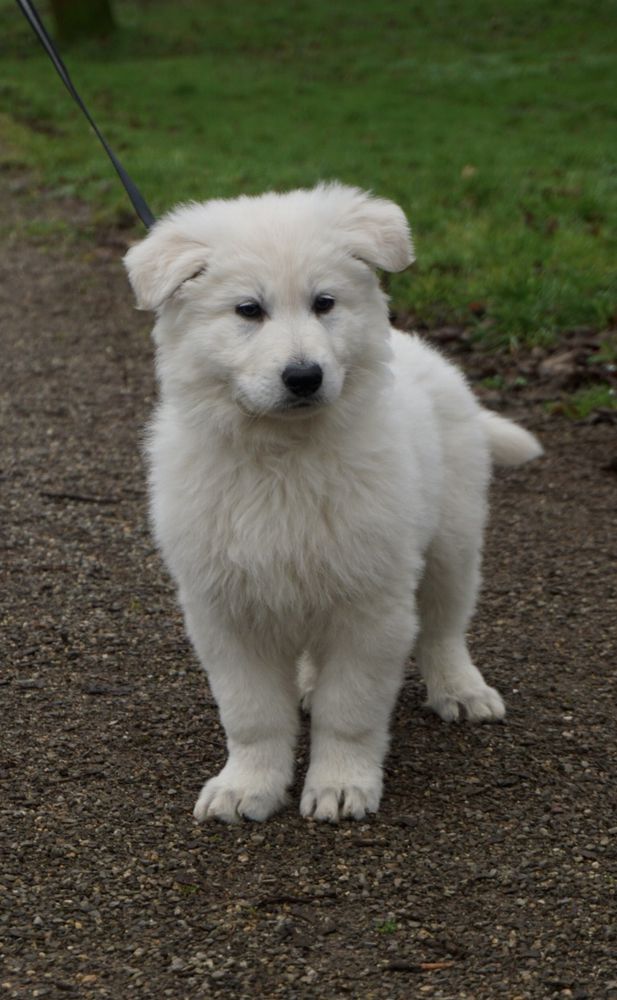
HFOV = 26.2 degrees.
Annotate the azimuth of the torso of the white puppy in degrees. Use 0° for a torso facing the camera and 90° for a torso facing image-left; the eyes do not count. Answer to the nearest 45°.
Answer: approximately 45°
